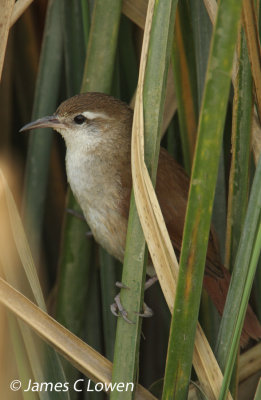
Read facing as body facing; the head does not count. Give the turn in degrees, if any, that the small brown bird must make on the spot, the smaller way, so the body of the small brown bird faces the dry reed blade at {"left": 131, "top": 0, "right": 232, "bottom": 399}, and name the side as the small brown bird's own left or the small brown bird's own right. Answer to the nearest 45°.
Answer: approximately 90° to the small brown bird's own left

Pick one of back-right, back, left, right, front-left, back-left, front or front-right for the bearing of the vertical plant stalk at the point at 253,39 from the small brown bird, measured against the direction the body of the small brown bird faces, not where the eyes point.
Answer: back-left

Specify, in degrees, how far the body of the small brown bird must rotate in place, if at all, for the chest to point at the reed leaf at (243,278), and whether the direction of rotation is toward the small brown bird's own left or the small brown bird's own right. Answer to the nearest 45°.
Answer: approximately 135° to the small brown bird's own left

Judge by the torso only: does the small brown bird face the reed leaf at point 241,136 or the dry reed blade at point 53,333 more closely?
the dry reed blade

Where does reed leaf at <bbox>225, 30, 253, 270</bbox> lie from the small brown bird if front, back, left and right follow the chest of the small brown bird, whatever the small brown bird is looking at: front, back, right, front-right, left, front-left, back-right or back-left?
back-left

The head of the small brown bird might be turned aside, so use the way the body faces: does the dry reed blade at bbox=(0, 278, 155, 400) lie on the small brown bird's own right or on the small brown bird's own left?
on the small brown bird's own right

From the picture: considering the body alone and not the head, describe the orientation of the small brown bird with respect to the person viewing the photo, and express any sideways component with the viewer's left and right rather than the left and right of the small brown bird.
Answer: facing to the left of the viewer
